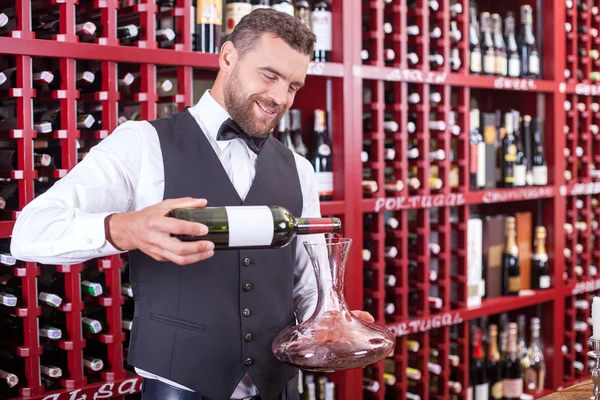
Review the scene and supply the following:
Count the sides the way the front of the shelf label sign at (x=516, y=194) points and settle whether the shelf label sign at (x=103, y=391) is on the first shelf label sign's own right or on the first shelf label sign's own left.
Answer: on the first shelf label sign's own right

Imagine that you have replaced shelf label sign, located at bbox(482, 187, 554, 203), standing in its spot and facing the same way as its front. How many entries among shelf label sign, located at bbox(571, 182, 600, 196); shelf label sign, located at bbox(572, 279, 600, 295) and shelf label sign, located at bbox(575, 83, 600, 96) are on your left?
3

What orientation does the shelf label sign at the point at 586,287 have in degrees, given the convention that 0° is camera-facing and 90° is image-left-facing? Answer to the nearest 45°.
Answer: approximately 315°

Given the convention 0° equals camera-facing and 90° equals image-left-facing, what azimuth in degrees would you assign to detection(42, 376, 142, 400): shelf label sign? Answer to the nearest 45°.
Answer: approximately 315°

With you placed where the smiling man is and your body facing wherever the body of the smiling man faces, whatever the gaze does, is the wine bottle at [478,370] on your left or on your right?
on your left

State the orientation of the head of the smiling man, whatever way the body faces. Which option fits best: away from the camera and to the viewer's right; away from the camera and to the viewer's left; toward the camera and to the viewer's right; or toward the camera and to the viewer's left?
toward the camera and to the viewer's right
